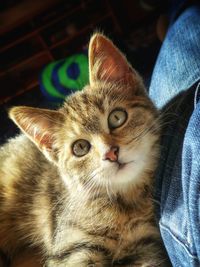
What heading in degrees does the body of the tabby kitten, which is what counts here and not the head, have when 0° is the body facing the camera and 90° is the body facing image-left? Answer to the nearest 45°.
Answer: approximately 315°
